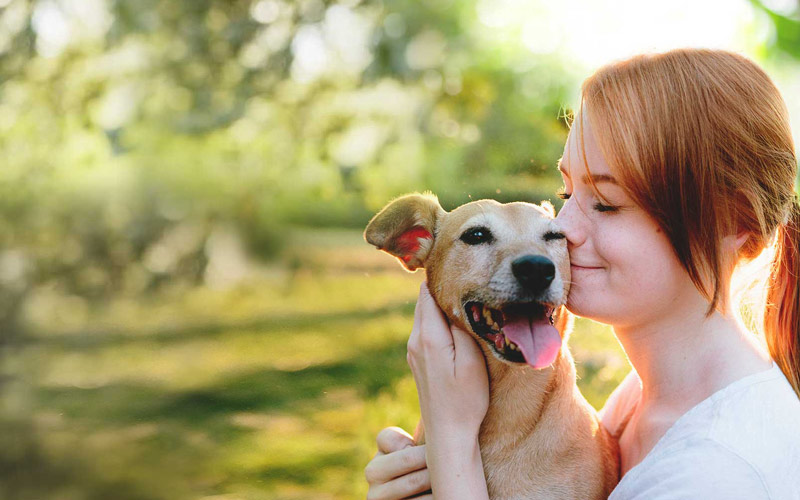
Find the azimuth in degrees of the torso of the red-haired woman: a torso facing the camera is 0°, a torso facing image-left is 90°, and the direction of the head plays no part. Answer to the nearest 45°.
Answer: approximately 90°
